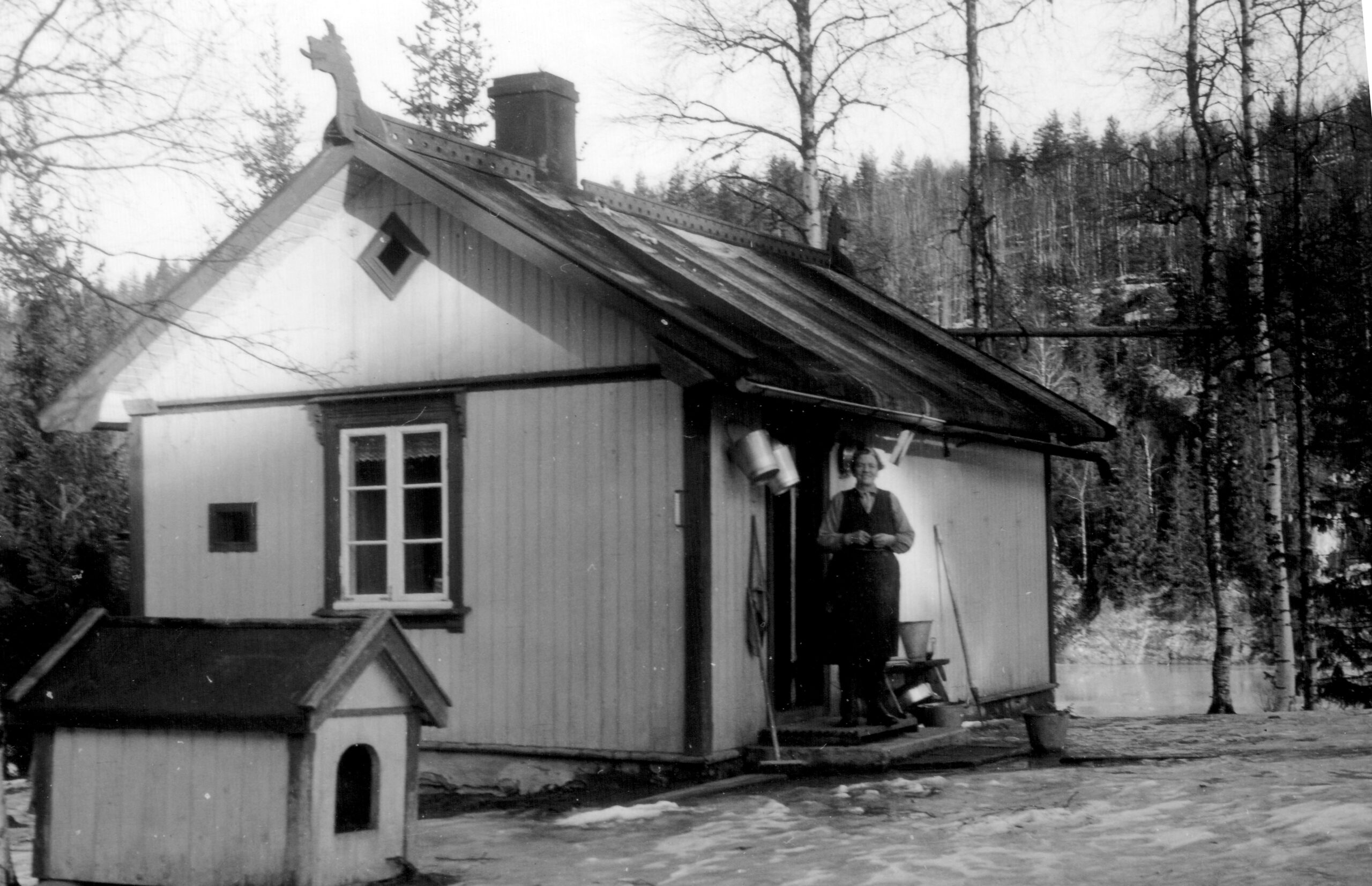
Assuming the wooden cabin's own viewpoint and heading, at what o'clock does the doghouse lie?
The doghouse is roughly at 2 o'clock from the wooden cabin.

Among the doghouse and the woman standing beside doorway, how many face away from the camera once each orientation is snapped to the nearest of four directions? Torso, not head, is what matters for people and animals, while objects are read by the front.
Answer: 0

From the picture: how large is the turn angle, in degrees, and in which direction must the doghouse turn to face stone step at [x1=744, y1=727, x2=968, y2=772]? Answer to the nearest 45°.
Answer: approximately 90° to its left

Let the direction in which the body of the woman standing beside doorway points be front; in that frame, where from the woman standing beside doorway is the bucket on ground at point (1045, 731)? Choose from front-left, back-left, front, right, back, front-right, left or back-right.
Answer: left

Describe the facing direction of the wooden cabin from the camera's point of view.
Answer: facing the viewer and to the right of the viewer

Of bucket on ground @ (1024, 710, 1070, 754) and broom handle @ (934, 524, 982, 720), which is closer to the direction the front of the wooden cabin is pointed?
the bucket on ground
